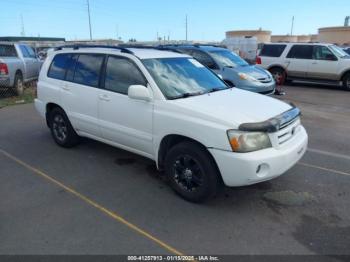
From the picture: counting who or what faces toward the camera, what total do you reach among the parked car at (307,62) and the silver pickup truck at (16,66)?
0

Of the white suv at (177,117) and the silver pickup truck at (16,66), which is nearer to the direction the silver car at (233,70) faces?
the white suv

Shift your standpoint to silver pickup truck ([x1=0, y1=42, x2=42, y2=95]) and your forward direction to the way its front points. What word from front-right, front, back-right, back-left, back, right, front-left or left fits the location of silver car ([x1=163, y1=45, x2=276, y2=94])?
right

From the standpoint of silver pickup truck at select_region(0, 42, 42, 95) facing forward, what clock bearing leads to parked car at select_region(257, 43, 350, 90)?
The parked car is roughly at 2 o'clock from the silver pickup truck.

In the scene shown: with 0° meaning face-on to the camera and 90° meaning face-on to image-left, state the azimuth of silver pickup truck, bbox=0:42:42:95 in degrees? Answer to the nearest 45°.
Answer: approximately 225°

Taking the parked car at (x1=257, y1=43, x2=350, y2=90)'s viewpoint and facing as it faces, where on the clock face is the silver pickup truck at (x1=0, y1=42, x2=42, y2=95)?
The silver pickup truck is roughly at 5 o'clock from the parked car.

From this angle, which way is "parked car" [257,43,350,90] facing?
to the viewer's right

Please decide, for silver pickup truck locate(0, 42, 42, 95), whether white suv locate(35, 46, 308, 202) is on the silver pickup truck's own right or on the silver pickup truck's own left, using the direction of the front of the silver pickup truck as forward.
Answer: on the silver pickup truck's own right

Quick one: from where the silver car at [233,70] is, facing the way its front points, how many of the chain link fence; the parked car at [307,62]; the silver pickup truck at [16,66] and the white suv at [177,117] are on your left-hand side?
1

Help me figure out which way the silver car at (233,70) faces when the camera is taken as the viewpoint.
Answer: facing the viewer and to the right of the viewer
